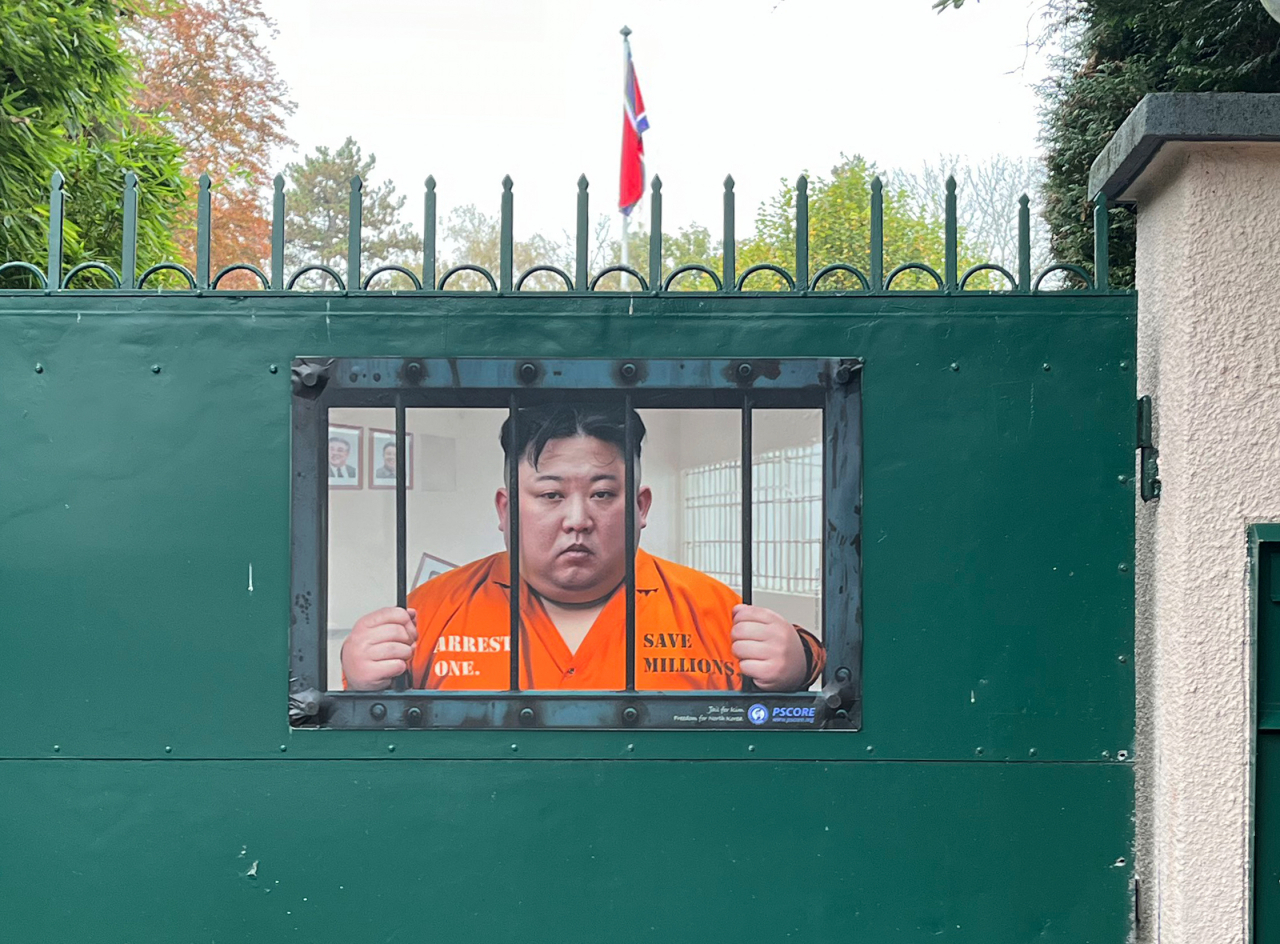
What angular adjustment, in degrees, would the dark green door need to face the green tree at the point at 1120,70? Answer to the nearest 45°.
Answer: approximately 180°

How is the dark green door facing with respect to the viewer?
toward the camera

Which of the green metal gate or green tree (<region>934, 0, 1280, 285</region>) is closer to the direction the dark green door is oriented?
the green metal gate

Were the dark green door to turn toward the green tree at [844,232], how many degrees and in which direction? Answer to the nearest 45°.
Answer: approximately 180°

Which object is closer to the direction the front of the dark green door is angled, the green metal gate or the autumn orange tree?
the green metal gate

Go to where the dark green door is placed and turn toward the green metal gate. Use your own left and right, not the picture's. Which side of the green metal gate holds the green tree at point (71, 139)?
right

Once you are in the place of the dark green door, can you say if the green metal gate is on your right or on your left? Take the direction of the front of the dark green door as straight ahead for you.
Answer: on your right

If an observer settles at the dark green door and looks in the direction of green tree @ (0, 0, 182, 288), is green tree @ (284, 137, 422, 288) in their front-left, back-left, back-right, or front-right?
front-right
